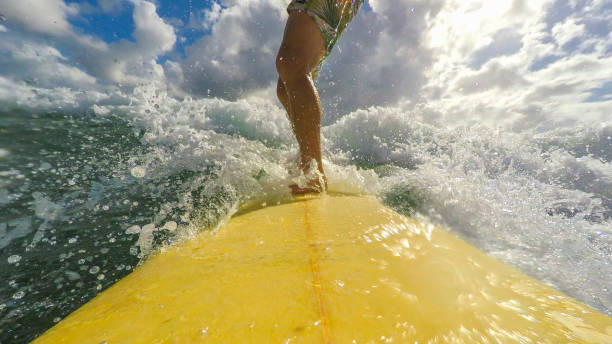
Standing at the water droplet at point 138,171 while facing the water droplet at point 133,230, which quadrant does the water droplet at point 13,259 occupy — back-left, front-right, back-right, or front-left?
front-right

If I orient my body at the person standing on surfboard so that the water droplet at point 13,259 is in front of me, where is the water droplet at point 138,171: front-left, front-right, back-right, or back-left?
front-right
